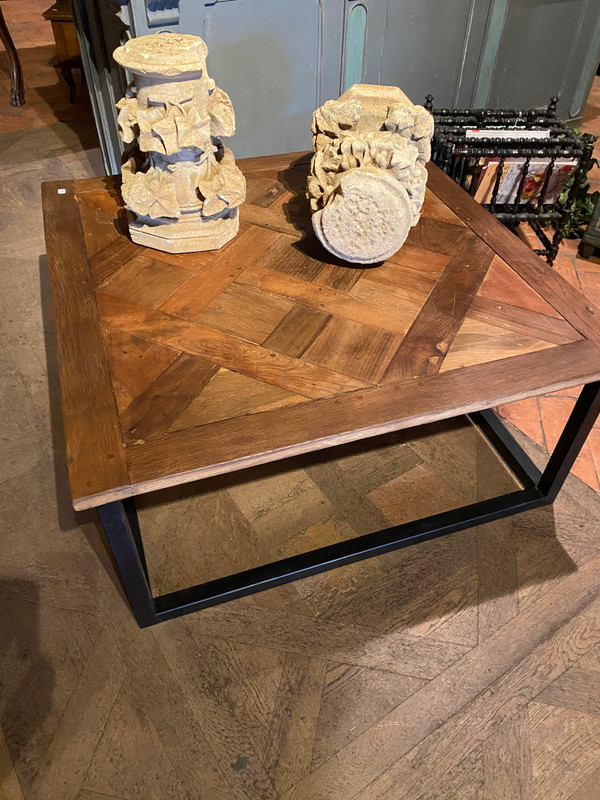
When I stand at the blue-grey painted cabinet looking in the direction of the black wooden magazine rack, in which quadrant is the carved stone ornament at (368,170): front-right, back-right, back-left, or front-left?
front-right

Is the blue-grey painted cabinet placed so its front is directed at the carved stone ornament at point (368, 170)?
yes

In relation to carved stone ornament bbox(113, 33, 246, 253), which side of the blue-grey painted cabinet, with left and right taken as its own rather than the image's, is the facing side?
front

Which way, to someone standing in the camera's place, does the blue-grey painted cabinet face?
facing the viewer

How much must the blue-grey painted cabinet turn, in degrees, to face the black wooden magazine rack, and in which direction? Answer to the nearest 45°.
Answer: approximately 45° to its left

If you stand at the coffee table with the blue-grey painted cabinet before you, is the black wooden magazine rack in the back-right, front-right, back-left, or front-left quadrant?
front-right

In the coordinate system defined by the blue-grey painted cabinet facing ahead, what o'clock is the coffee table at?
The coffee table is roughly at 12 o'clock from the blue-grey painted cabinet.
